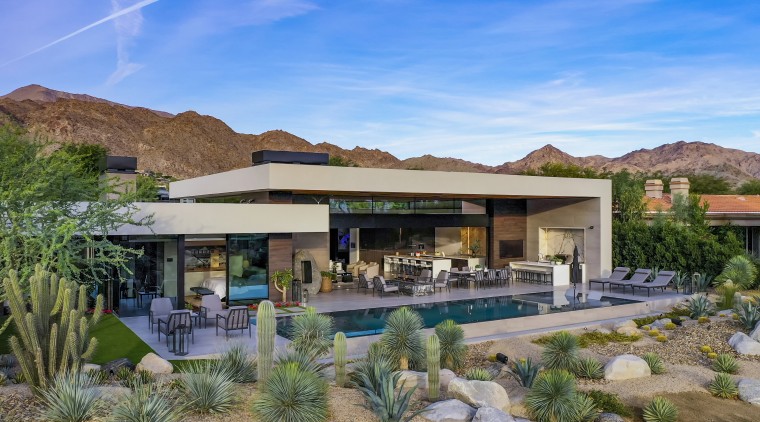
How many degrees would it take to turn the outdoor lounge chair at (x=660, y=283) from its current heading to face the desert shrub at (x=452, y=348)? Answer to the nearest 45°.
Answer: approximately 45° to its left

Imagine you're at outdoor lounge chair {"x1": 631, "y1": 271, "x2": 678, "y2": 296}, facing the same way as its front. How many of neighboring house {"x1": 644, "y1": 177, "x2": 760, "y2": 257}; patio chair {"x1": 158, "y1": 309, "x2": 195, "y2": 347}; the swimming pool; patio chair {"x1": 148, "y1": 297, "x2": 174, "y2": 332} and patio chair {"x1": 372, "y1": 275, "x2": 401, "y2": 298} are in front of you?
4

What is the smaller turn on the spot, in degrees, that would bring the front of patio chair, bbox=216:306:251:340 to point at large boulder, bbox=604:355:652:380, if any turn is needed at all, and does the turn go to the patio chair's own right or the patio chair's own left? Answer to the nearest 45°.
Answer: approximately 180°

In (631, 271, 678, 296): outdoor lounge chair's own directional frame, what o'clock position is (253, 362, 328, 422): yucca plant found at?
The yucca plant is roughly at 11 o'clock from the outdoor lounge chair.

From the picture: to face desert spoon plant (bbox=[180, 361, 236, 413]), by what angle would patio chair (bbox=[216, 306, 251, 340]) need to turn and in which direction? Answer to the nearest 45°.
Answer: approximately 135° to its left

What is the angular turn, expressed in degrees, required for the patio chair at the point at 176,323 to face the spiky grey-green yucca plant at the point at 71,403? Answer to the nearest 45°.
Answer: approximately 135° to its left

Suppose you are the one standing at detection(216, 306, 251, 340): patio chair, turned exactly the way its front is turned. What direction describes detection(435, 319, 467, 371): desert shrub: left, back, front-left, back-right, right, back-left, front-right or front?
back

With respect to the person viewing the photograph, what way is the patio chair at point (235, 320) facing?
facing away from the viewer and to the left of the viewer

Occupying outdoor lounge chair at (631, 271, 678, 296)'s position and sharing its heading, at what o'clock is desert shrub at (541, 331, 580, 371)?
The desert shrub is roughly at 11 o'clock from the outdoor lounge chair.

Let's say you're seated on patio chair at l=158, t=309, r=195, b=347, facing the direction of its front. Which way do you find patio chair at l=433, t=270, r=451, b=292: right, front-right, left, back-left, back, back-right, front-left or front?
right

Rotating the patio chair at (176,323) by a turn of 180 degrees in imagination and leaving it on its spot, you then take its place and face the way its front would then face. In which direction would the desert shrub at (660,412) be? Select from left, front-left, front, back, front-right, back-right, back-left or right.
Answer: front

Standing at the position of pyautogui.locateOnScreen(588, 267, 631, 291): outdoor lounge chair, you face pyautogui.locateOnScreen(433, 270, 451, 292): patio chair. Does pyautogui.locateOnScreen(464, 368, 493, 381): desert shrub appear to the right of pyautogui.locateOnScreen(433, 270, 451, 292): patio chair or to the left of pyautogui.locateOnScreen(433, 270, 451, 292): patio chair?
left

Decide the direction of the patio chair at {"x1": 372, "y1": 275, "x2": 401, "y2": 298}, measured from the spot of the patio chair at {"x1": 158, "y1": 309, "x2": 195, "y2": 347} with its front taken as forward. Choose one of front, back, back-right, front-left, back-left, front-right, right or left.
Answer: right

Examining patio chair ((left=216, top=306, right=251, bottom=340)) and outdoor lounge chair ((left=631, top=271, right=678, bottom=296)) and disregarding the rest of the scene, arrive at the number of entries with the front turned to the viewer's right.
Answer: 0
